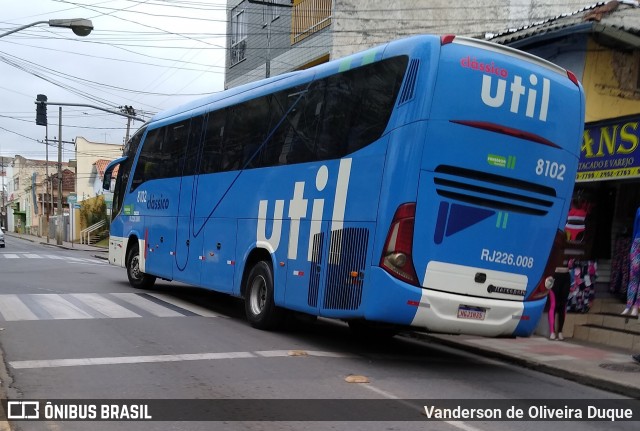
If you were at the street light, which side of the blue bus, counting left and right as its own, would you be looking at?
front

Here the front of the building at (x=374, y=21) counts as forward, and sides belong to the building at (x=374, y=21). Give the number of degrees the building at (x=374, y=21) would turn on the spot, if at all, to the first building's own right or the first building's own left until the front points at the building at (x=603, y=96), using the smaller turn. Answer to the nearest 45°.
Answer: approximately 90° to the first building's own left

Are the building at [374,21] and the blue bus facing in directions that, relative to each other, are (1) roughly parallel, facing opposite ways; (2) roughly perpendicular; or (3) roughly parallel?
roughly perpendicular

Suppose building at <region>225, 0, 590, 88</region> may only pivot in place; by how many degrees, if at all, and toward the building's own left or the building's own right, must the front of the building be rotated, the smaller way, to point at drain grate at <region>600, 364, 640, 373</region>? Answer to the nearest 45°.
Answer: approximately 45° to the building's own left

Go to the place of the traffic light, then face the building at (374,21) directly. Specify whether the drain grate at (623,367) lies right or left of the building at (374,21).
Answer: right

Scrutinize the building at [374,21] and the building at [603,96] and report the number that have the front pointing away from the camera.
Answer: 0

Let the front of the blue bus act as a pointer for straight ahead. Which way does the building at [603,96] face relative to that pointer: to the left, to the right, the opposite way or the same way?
to the left

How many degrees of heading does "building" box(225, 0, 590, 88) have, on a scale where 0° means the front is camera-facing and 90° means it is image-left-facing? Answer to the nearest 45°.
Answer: approximately 45°

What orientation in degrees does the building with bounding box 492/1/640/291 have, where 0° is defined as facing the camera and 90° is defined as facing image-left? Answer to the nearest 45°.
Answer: approximately 45°

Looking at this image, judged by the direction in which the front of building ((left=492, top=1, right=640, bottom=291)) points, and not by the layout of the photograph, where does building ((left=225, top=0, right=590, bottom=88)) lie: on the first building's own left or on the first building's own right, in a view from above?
on the first building's own right
